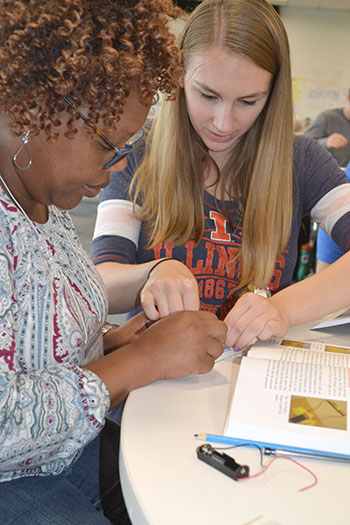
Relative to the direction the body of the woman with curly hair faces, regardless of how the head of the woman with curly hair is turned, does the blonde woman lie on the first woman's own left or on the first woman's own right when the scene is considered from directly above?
on the first woman's own left

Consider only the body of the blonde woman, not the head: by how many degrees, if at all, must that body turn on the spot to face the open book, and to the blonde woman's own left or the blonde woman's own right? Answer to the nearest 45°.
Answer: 0° — they already face it

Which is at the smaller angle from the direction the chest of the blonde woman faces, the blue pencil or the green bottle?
the blue pencil

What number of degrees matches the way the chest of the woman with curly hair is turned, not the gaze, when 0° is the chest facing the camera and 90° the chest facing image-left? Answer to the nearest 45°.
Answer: approximately 270°

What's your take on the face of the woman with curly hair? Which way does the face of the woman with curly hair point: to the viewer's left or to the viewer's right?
to the viewer's right

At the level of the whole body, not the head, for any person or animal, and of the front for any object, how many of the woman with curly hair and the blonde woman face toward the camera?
1

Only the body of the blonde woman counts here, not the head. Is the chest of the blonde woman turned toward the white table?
yes

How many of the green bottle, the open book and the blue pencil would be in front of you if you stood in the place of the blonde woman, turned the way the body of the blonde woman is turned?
2

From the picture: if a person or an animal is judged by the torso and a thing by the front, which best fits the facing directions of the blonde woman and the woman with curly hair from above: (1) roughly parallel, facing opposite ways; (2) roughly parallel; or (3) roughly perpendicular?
roughly perpendicular
